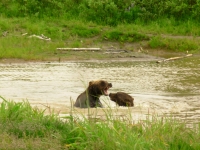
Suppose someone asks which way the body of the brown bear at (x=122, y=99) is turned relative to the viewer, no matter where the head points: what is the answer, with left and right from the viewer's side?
facing to the left of the viewer

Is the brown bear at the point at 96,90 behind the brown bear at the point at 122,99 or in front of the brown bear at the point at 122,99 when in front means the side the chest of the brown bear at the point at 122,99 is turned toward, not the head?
in front

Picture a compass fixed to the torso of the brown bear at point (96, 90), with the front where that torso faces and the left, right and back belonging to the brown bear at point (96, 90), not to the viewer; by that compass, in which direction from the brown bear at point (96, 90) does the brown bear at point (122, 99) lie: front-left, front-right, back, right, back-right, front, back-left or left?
front
